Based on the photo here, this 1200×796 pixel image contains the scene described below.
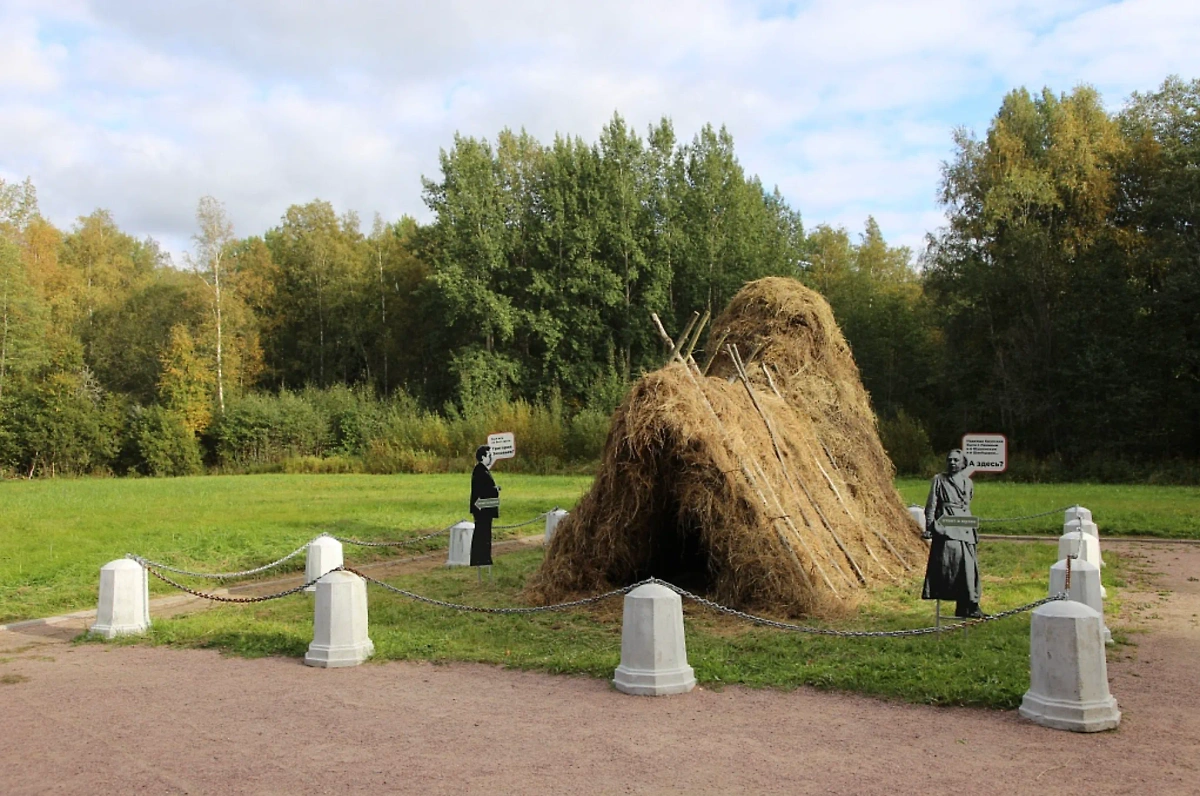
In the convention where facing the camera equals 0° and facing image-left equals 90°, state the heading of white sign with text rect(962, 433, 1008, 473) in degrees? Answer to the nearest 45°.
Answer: approximately 0°

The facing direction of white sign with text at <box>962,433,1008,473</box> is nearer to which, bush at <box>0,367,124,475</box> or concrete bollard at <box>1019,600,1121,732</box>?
the concrete bollard

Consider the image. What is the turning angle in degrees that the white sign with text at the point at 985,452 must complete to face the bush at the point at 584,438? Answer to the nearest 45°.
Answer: approximately 135° to its right

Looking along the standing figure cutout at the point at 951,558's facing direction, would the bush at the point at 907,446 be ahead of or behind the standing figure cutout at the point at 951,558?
behind

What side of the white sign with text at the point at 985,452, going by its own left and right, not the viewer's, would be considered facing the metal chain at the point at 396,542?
right

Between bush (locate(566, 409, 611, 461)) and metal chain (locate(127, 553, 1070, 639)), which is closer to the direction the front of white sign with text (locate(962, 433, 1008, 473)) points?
the metal chain

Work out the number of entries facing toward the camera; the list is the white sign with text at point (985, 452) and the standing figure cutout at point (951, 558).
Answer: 2

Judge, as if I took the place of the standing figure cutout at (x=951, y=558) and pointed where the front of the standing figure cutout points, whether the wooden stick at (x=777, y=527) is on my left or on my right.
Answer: on my right

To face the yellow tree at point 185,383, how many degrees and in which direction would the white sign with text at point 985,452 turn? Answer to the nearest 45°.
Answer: approximately 135° to its right

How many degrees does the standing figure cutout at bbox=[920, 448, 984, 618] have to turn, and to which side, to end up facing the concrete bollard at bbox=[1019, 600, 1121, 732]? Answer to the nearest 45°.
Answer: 0° — it already faces it
